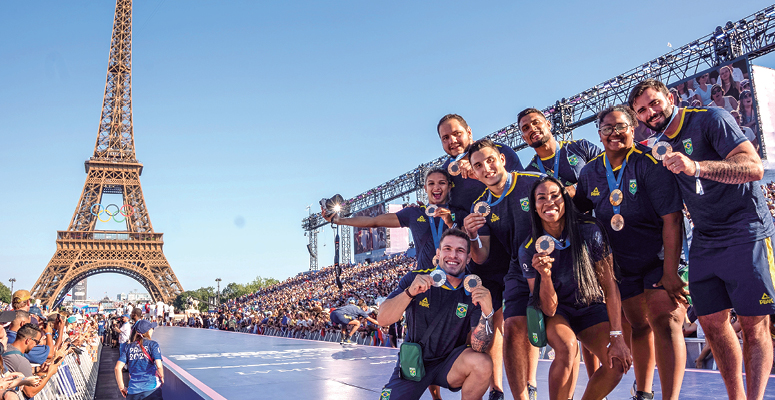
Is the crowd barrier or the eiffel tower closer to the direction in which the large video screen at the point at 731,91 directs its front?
the crowd barrier

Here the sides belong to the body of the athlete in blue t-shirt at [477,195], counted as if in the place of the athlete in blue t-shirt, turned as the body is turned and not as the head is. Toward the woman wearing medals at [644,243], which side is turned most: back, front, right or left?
left

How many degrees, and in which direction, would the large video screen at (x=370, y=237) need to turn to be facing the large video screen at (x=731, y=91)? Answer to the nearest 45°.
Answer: approximately 90° to its left

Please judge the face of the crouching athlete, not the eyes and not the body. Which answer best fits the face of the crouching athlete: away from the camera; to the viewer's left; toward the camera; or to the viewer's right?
toward the camera

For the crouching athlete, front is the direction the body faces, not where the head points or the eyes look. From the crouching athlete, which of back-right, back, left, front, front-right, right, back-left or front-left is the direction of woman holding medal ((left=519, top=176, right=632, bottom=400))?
left

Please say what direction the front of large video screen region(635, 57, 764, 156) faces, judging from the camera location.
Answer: facing the viewer and to the left of the viewer

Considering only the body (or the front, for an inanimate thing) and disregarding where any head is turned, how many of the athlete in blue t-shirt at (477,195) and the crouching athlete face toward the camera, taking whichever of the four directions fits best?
2

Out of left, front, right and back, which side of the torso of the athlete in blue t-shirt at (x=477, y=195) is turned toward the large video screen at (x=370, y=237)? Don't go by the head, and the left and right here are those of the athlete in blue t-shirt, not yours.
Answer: back

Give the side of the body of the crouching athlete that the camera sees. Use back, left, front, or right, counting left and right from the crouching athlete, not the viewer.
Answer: front

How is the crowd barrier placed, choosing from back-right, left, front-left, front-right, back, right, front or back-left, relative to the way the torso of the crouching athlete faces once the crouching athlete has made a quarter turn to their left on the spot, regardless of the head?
back-left

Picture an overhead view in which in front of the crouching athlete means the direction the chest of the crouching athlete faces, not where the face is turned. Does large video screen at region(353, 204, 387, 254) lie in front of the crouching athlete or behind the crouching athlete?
behind

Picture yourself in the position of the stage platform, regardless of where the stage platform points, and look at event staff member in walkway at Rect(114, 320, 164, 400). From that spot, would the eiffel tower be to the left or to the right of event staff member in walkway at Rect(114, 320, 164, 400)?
right

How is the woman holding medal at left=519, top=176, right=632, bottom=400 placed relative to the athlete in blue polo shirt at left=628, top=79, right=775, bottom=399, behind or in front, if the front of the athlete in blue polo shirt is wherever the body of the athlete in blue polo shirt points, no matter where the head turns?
in front

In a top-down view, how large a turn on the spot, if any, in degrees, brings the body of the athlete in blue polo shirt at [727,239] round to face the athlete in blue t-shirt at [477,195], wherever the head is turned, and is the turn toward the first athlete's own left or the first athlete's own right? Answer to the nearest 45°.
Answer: approximately 45° to the first athlete's own right

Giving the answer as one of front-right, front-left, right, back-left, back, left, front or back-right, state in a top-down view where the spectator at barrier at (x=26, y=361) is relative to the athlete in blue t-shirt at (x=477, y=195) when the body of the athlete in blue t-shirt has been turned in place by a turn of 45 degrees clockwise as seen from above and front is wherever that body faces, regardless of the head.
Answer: front-right

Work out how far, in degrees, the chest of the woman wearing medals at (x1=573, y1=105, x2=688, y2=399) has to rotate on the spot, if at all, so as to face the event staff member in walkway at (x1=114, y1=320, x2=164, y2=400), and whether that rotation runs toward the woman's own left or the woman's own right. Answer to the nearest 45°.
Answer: approximately 45° to the woman's own right

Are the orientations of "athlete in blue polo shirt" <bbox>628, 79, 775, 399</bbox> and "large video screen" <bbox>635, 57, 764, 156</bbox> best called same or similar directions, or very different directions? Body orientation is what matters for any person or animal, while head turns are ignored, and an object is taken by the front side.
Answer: same or similar directions

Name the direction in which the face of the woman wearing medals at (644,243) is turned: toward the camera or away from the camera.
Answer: toward the camera
